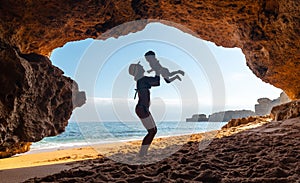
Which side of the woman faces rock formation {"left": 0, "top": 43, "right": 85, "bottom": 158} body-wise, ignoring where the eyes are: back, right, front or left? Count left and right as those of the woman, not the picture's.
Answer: back

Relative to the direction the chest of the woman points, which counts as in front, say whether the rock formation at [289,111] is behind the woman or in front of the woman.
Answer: in front

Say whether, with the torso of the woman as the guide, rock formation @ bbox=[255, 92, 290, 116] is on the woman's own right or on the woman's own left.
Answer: on the woman's own left

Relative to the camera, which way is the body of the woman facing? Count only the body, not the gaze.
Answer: to the viewer's right

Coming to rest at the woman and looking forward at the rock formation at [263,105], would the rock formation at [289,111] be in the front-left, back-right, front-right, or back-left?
front-right
